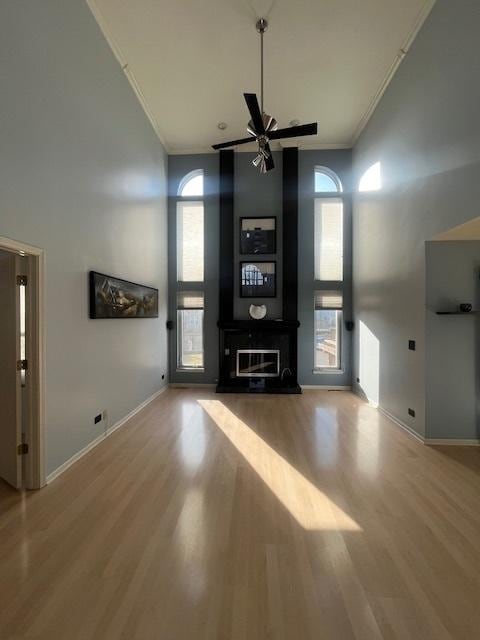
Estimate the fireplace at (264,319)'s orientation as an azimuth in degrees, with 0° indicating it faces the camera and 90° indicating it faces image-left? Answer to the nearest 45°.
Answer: approximately 0°

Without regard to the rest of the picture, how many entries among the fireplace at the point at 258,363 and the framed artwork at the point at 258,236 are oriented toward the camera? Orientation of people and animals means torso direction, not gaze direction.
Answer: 2

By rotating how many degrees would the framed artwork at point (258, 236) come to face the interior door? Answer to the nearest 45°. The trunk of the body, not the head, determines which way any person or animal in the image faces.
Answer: approximately 45° to its right

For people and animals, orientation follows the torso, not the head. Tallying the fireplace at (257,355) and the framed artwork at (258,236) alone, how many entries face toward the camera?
2

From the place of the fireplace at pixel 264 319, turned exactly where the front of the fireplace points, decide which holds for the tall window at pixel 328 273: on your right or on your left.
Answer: on your left

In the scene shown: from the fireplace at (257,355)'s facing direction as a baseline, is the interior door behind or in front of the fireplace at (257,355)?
in front
